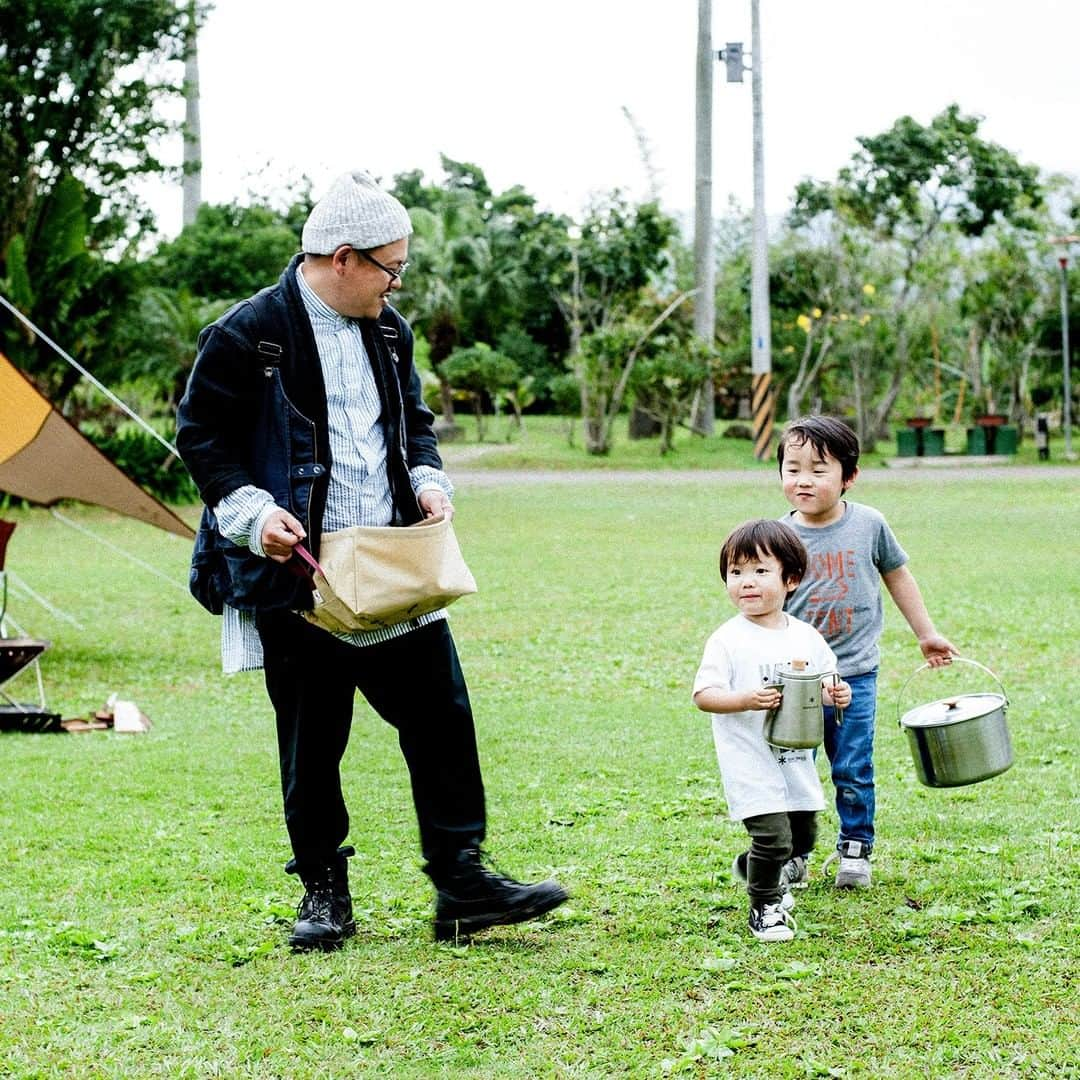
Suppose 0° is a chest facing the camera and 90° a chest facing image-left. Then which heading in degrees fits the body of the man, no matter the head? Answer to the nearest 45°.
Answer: approximately 315°

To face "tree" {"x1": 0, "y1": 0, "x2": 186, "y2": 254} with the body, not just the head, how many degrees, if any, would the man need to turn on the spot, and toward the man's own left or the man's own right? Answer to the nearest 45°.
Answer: approximately 135° to the man's own left

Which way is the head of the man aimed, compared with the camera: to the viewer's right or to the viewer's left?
to the viewer's right

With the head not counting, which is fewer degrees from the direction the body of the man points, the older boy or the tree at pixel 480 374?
the older boy

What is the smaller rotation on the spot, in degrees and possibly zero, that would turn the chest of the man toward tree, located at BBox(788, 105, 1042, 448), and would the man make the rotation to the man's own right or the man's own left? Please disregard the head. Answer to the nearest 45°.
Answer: approximately 135° to the man's own left

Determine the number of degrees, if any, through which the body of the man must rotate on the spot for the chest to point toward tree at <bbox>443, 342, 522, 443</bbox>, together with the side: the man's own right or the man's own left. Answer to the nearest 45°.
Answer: approximately 135° to the man's own left

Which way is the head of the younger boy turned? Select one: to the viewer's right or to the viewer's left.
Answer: to the viewer's left

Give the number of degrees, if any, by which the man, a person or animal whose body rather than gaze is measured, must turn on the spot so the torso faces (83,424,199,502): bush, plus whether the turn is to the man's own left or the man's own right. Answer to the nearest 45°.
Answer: approximately 135° to the man's own left

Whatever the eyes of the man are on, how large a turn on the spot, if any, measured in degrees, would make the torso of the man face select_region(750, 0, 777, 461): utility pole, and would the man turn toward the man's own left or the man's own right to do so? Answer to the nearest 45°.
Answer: approximately 135° to the man's own left

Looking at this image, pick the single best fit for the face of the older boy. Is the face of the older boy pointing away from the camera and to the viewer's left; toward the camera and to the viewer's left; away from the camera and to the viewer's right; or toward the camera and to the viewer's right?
toward the camera and to the viewer's left

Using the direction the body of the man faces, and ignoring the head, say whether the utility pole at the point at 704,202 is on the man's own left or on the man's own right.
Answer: on the man's own left

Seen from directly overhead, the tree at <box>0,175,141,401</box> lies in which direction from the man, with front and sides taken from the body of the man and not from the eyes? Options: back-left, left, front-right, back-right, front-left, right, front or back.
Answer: back-left
